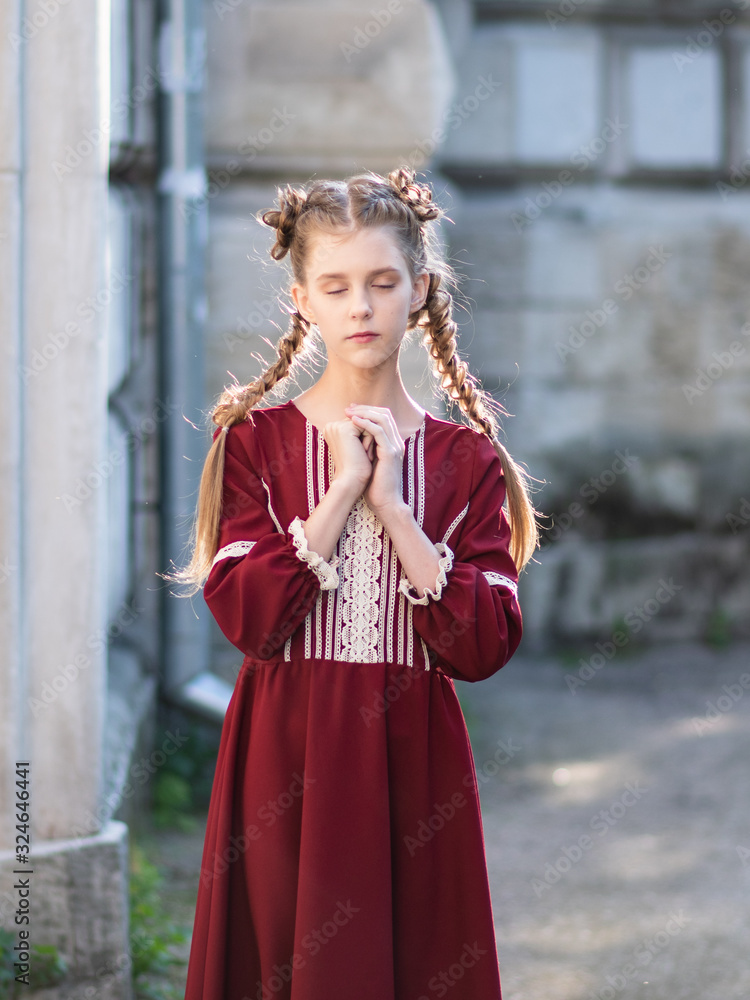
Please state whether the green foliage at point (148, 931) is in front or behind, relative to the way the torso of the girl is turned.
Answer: behind

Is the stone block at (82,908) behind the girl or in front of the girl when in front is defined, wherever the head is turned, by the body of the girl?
behind

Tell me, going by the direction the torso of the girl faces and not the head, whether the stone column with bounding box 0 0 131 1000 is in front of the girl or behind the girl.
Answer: behind

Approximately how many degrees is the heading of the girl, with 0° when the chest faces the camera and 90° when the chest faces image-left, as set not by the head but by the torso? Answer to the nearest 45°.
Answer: approximately 0°

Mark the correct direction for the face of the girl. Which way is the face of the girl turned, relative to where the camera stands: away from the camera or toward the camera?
toward the camera

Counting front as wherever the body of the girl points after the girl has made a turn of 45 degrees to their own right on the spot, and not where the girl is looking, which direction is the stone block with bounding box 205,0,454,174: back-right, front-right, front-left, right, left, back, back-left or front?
back-right

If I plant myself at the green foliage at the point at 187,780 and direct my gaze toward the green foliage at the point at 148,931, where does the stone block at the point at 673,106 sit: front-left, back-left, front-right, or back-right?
back-left

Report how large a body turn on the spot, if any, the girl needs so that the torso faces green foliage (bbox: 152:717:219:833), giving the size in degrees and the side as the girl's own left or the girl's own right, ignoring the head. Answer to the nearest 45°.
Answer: approximately 180°
